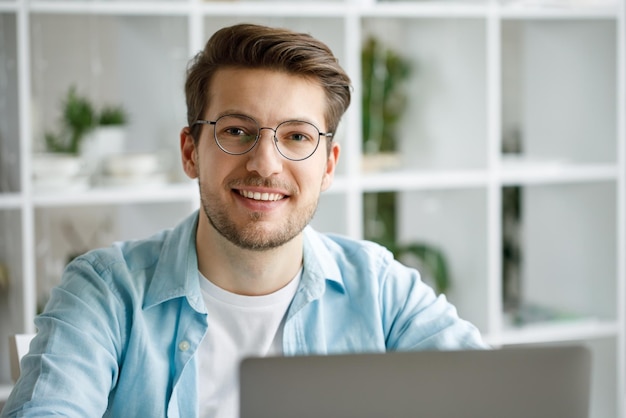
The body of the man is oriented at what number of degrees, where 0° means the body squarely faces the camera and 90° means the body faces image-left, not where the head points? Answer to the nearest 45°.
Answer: approximately 0°

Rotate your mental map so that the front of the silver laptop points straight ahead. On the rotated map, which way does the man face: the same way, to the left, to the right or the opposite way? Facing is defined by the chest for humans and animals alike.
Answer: the opposite way

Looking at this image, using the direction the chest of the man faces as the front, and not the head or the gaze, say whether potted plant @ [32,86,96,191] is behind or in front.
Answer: behind

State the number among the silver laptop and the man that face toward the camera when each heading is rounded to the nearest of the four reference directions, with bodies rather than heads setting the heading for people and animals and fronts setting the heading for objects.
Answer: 1

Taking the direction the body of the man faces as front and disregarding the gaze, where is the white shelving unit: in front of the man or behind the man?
behind

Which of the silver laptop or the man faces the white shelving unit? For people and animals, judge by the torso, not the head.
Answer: the silver laptop

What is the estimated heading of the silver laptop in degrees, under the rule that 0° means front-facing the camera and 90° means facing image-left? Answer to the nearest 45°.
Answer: approximately 180°

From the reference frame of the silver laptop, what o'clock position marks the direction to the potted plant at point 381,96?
The potted plant is roughly at 12 o'clock from the silver laptop.

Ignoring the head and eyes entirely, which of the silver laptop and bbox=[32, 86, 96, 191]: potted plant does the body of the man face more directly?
the silver laptop
